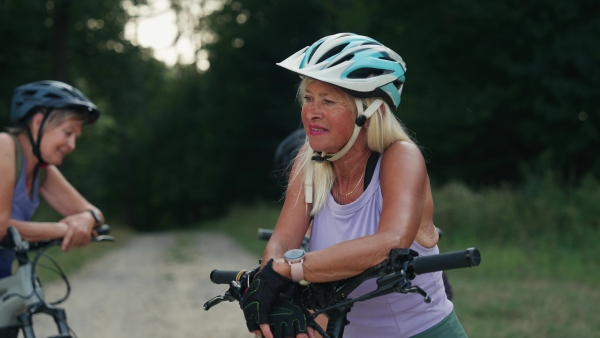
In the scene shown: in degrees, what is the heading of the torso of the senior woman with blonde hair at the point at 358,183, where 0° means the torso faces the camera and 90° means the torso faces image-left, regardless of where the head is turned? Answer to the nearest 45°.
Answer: approximately 45°

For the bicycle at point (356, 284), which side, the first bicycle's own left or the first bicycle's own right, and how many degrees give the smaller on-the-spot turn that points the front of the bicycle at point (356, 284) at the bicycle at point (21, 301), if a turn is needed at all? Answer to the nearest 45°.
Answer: approximately 90° to the first bicycle's own right

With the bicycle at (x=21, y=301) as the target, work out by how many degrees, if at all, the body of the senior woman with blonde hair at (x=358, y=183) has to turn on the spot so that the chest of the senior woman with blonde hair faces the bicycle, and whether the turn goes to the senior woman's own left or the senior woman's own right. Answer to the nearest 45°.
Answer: approximately 90° to the senior woman's own right

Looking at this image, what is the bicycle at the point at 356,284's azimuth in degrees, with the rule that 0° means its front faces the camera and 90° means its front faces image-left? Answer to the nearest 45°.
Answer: approximately 45°

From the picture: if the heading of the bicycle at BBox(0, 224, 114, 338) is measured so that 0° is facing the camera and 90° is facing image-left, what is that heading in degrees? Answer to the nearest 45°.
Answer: approximately 315°
